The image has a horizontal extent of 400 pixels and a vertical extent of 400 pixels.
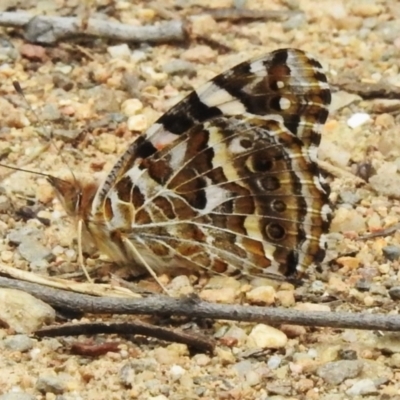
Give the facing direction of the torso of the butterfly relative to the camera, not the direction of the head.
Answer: to the viewer's left

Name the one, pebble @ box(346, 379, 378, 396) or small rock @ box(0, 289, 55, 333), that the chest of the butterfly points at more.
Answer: the small rock

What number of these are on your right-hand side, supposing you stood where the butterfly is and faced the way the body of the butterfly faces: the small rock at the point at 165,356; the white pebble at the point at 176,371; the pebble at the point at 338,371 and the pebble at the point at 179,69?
1

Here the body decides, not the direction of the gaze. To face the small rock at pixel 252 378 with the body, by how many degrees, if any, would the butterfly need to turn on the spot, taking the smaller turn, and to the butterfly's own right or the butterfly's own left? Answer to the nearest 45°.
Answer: approximately 90° to the butterfly's own left

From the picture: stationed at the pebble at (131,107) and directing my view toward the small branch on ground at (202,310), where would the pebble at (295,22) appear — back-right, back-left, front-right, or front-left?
back-left

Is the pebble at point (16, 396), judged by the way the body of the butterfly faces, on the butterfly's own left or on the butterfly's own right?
on the butterfly's own left

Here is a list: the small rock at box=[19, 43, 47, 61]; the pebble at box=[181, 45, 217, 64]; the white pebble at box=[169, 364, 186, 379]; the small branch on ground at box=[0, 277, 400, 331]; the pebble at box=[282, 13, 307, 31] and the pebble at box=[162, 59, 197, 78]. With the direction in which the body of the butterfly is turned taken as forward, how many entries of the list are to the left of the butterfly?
2

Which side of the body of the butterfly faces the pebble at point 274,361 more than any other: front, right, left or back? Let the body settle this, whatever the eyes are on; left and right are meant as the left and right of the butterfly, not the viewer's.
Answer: left

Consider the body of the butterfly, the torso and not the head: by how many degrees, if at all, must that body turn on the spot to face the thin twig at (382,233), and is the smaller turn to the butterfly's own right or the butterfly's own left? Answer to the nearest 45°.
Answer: approximately 180°

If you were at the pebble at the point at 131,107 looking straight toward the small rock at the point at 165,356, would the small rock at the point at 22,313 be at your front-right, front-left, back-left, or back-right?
front-right

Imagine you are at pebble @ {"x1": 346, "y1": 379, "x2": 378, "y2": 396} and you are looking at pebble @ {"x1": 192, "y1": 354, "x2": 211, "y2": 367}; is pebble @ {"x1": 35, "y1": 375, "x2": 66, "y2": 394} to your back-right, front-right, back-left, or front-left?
front-left

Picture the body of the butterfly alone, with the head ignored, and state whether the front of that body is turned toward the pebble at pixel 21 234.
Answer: yes

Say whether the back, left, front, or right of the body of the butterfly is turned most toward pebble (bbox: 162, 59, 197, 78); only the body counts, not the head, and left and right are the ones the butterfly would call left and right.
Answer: right
